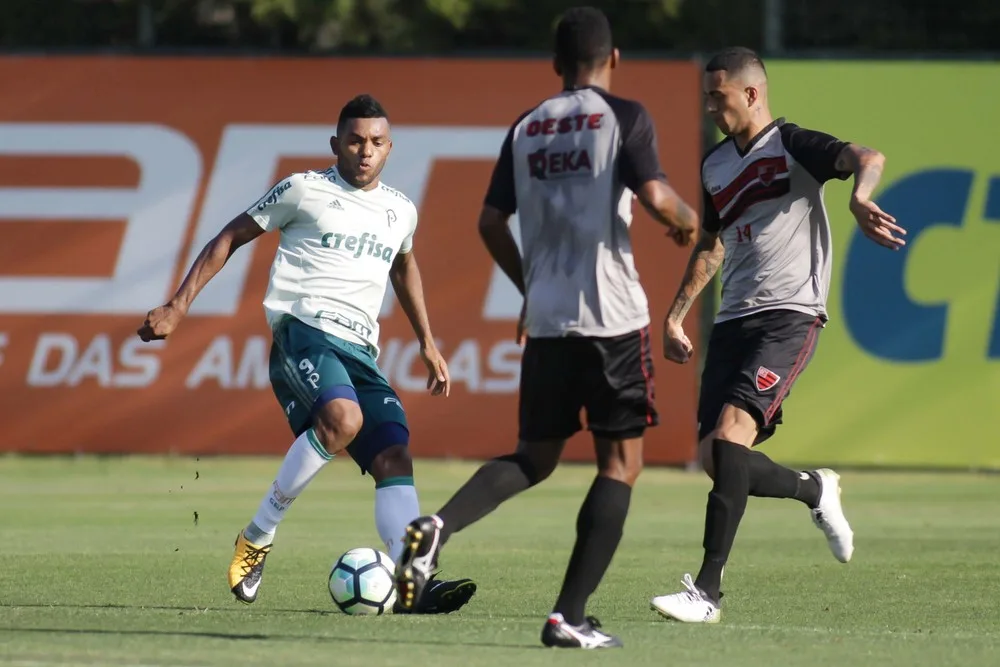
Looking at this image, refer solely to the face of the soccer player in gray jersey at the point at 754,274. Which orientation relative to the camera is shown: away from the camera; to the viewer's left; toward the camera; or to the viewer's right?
to the viewer's left

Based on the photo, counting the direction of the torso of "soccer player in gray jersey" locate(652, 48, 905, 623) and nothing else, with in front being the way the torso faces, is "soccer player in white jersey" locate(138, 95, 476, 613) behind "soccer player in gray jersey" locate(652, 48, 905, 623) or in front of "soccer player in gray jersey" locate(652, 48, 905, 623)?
in front

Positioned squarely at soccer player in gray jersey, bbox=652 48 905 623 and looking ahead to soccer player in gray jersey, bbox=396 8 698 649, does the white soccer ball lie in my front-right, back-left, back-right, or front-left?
front-right

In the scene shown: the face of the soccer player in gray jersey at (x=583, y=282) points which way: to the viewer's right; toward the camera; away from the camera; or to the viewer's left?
away from the camera

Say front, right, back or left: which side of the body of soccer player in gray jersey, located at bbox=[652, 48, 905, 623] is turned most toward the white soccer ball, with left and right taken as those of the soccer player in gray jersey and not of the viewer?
front

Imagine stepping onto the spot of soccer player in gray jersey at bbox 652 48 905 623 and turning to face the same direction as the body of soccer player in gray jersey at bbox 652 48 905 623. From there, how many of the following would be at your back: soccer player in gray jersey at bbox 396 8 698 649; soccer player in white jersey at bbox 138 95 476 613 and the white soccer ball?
0

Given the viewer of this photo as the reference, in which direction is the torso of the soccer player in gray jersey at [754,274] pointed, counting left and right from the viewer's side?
facing the viewer and to the left of the viewer
